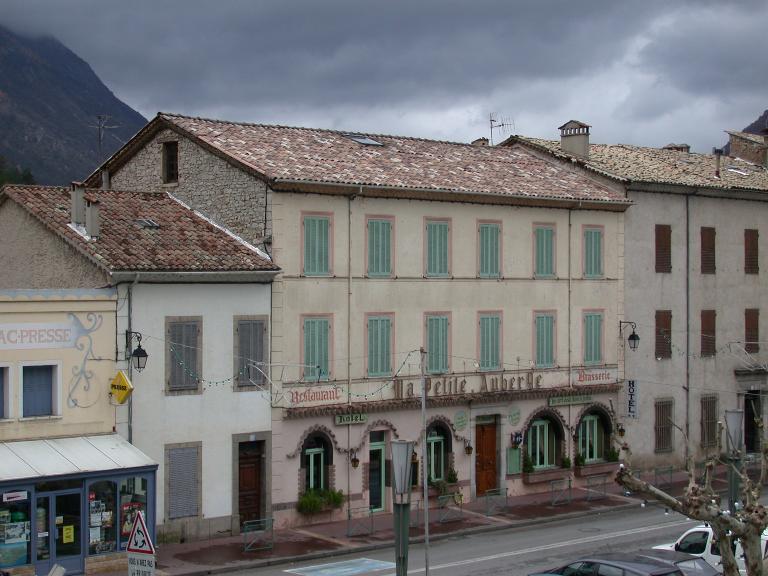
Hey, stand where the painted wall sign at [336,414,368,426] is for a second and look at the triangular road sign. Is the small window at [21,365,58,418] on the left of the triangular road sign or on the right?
right

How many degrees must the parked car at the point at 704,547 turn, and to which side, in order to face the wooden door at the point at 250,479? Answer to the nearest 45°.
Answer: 0° — it already faces it

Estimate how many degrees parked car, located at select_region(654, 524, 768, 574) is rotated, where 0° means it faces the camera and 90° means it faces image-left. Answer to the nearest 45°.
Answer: approximately 90°

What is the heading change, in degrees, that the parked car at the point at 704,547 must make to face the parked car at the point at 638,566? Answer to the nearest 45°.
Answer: approximately 90° to its left

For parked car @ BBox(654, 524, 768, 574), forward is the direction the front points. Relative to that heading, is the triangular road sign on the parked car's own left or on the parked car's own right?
on the parked car's own left

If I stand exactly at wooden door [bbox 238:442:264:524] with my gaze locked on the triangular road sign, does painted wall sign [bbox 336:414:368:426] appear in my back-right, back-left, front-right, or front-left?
back-left
